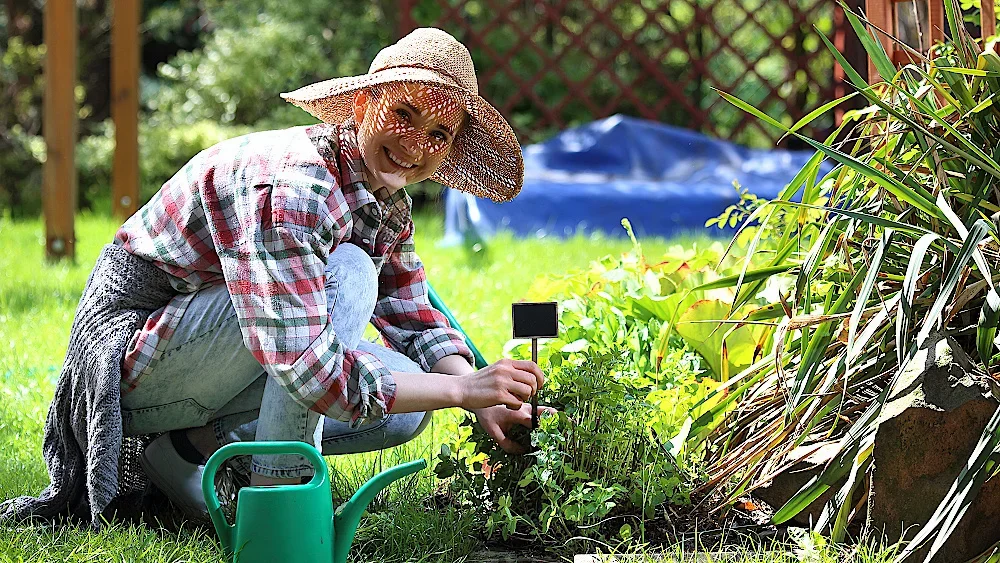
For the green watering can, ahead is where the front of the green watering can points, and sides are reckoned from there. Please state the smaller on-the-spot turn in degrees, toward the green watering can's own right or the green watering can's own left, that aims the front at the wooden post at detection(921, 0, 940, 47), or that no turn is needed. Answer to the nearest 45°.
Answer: approximately 45° to the green watering can's own left

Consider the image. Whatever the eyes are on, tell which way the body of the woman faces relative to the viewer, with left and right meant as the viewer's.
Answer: facing to the right of the viewer

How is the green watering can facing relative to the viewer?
to the viewer's right

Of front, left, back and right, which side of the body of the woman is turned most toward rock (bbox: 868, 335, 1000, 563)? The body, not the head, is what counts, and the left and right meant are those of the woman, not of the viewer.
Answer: front

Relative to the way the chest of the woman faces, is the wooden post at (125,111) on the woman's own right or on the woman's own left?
on the woman's own left

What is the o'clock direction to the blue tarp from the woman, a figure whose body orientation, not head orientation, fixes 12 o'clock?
The blue tarp is roughly at 10 o'clock from the woman.

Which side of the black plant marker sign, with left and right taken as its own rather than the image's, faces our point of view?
front

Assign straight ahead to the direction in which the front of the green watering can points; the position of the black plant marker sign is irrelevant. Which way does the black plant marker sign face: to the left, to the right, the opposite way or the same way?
to the right

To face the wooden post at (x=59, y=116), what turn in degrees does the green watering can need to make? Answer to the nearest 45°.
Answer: approximately 90° to its left

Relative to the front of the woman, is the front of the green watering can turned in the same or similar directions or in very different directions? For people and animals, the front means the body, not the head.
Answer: same or similar directions

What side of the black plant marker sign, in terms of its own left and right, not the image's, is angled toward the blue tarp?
back

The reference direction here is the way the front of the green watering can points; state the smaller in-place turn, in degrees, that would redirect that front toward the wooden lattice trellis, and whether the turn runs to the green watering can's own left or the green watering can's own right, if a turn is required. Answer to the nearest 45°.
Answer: approximately 90° to the green watering can's own left

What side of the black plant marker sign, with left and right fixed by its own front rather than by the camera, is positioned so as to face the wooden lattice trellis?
back
